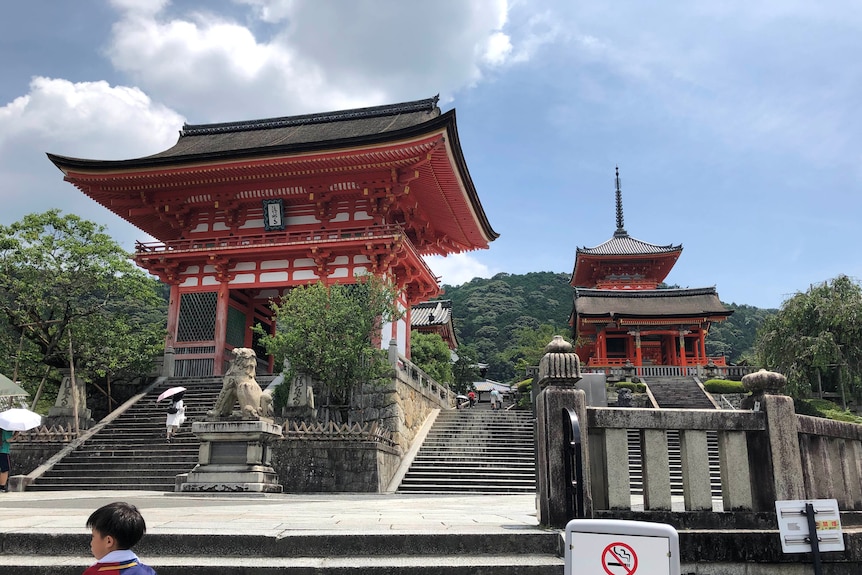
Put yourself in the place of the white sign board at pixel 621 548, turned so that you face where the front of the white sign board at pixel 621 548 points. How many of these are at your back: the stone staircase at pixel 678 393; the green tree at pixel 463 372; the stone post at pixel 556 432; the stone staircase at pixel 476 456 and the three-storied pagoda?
5

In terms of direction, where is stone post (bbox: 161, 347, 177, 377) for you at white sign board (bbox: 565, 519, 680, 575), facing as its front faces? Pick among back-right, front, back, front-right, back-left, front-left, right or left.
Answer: back-right

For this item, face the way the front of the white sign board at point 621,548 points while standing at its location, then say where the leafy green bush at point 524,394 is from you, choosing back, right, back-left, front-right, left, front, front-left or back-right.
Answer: back

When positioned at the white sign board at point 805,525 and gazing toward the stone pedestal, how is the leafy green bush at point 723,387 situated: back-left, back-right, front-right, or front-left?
front-right

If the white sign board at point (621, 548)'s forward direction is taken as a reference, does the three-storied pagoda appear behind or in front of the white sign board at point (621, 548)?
behind

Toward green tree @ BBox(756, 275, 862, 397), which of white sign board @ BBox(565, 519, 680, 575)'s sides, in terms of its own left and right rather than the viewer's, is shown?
back

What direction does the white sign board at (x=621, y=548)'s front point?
toward the camera

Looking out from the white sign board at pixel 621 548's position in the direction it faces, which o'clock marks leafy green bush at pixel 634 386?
The leafy green bush is roughly at 6 o'clock from the white sign board.

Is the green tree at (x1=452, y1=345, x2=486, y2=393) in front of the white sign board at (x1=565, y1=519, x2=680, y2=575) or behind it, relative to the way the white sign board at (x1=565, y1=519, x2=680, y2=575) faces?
behind
